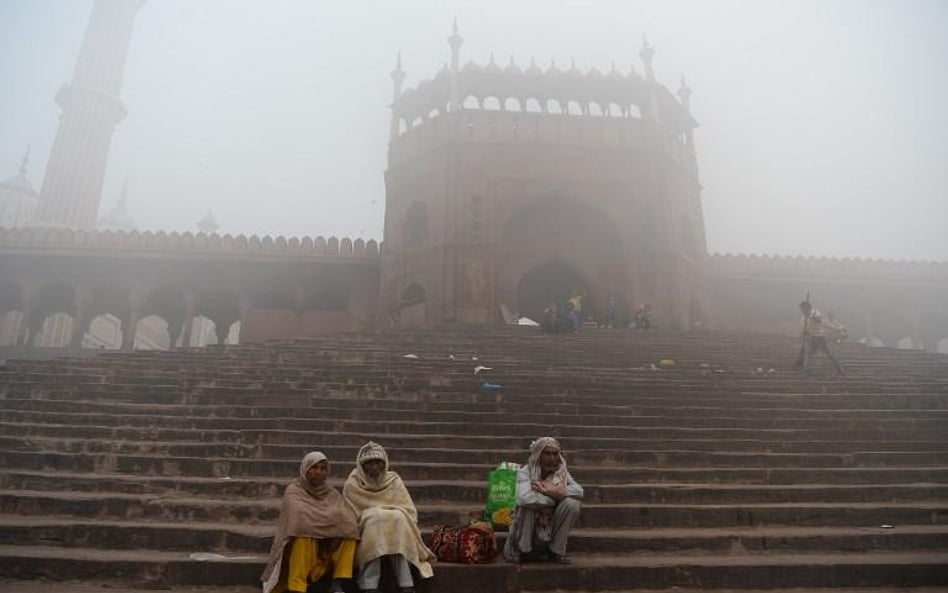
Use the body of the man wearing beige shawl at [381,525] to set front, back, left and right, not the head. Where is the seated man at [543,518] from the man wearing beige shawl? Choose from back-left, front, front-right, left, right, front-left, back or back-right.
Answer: left

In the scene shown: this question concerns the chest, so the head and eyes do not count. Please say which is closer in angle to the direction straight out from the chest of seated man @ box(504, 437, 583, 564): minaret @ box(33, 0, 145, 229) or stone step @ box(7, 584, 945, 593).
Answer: the stone step

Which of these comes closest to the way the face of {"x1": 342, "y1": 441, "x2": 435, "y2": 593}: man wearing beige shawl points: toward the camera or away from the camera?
toward the camera

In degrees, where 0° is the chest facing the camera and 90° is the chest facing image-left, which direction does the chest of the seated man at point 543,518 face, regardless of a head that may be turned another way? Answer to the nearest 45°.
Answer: approximately 0°

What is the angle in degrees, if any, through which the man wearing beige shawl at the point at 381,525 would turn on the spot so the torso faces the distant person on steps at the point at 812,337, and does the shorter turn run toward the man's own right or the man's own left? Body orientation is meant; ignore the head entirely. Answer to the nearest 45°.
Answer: approximately 135° to the man's own left

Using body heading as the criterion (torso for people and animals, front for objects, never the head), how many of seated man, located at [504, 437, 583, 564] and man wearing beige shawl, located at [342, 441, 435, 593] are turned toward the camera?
2

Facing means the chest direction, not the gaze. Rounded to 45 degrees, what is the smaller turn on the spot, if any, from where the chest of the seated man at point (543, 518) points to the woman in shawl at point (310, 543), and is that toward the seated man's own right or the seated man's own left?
approximately 90° to the seated man's own right

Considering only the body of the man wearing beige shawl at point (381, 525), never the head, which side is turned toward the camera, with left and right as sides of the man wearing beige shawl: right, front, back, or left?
front

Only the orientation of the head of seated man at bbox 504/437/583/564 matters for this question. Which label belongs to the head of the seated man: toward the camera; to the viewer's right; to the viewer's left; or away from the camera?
toward the camera

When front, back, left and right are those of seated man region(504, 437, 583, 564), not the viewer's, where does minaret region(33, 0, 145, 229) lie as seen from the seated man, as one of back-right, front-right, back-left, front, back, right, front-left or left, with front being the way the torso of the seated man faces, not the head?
back-right

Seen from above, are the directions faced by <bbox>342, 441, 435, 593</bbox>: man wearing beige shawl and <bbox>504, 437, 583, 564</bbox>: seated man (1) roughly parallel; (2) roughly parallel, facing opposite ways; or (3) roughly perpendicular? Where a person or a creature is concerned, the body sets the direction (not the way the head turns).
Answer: roughly parallel

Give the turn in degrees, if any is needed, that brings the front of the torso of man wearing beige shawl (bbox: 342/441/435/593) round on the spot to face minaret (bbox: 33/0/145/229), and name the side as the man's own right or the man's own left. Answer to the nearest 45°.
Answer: approximately 135° to the man's own right
